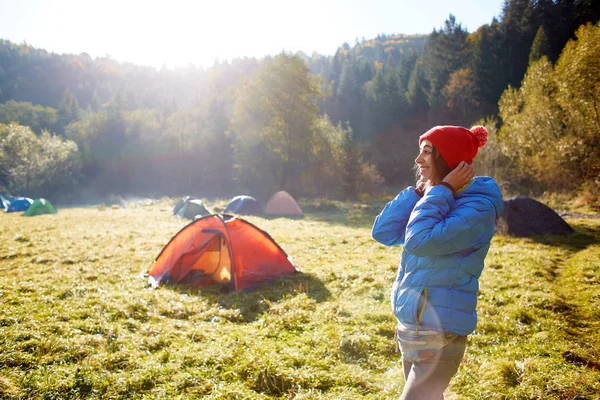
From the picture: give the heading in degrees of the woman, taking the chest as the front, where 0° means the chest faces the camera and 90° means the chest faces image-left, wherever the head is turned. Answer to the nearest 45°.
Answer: approximately 90°

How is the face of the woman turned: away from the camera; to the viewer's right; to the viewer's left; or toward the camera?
to the viewer's left

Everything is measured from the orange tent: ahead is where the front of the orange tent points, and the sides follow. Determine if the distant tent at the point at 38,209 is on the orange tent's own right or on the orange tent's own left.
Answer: on the orange tent's own right

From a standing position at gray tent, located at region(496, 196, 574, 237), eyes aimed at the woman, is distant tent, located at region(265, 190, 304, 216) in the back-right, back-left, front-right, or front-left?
back-right

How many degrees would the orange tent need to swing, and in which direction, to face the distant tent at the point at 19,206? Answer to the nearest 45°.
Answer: approximately 90° to its right

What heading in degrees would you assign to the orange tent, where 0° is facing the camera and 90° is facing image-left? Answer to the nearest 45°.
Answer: approximately 45°

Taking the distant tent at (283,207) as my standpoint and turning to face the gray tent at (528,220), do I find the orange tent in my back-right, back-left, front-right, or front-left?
front-right

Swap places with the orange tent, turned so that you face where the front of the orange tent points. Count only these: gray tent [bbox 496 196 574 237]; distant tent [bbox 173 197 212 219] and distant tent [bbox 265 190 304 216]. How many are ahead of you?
0

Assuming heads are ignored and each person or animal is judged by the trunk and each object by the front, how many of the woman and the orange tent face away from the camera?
0

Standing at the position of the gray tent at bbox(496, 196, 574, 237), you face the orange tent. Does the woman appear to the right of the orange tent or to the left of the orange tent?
left

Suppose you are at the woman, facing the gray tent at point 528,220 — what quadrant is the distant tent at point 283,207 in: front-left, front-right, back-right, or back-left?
front-left

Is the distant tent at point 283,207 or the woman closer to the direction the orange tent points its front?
the woman

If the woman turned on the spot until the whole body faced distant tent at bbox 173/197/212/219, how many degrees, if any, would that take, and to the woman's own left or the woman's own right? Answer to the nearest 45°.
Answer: approximately 45° to the woman's own right
